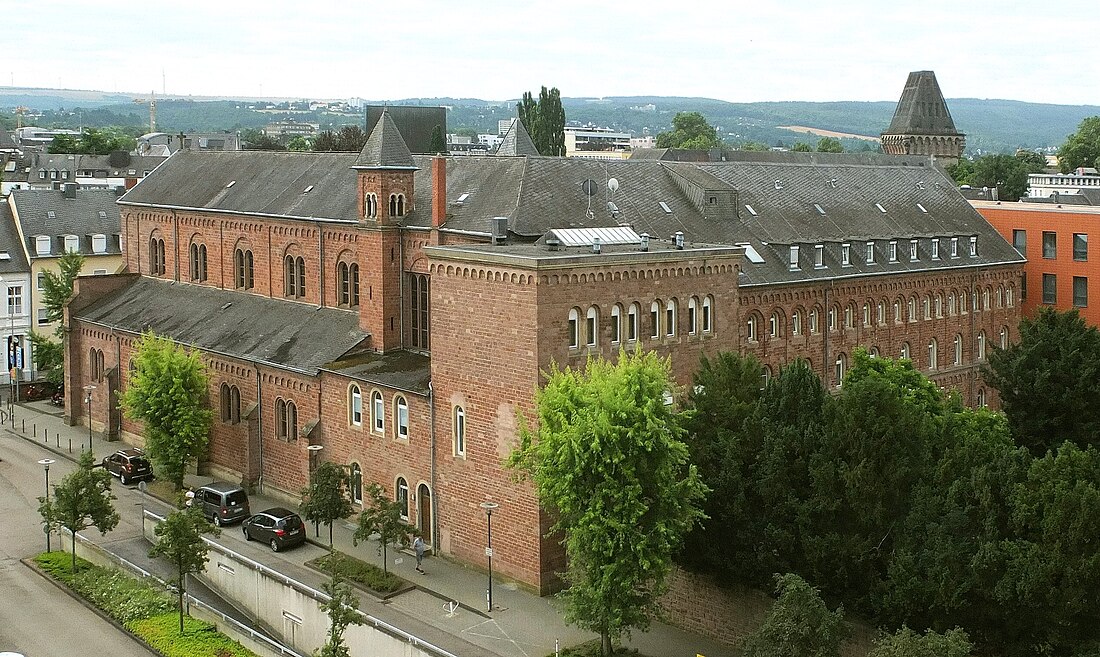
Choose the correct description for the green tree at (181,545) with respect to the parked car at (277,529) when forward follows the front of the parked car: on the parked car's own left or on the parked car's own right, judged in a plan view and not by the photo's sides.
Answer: on the parked car's own left

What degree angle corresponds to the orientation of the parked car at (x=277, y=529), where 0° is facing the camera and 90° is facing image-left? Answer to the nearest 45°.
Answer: approximately 135°

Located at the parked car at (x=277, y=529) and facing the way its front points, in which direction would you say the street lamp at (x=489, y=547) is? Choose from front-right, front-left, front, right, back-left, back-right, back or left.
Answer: back

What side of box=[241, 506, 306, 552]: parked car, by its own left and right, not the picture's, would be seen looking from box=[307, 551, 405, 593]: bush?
back

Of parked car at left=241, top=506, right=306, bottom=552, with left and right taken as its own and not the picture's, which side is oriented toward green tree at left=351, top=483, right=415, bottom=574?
back

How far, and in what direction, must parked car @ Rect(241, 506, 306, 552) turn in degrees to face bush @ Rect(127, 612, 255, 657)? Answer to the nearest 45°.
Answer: approximately 135° to its left

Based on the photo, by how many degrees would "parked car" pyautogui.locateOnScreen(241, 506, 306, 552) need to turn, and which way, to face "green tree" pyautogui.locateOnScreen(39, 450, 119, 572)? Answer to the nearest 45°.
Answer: approximately 45° to its left

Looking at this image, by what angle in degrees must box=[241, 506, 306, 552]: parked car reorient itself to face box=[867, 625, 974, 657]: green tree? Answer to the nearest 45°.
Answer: approximately 180°

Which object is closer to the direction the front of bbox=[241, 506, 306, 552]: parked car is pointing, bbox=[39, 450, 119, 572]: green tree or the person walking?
the green tree
